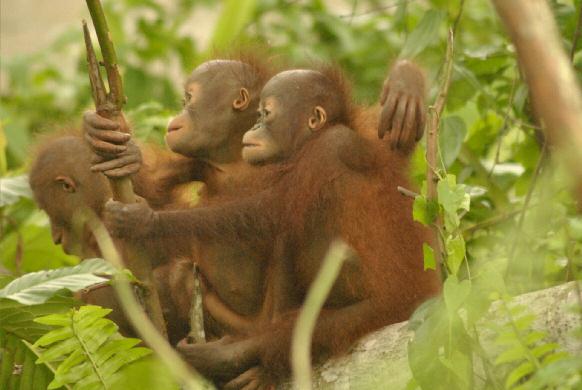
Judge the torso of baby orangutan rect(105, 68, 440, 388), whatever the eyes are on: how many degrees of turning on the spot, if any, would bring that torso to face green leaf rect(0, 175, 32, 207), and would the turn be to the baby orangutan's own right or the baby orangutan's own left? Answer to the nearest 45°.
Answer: approximately 45° to the baby orangutan's own right

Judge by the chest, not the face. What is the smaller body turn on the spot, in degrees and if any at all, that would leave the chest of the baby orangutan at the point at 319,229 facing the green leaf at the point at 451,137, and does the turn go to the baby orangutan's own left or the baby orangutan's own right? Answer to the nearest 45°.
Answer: approximately 135° to the baby orangutan's own right

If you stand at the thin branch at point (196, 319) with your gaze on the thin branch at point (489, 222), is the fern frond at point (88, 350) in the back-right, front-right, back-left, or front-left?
back-right

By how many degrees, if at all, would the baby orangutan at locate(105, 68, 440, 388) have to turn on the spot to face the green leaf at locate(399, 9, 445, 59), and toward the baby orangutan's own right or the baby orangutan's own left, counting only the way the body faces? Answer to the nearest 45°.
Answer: approximately 135° to the baby orangutan's own right

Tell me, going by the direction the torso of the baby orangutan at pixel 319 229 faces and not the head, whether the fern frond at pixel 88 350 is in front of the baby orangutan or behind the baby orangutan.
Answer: in front

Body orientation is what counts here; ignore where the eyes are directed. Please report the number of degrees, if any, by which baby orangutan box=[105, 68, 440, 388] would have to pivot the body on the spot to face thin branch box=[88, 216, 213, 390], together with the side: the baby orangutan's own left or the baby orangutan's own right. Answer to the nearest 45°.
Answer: approximately 45° to the baby orangutan's own left

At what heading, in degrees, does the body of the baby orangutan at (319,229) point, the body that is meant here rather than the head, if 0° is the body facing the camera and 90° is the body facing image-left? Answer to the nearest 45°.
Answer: approximately 90°

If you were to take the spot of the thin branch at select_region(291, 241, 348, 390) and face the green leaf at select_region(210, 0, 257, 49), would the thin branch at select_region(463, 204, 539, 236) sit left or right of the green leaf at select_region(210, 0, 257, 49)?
right
